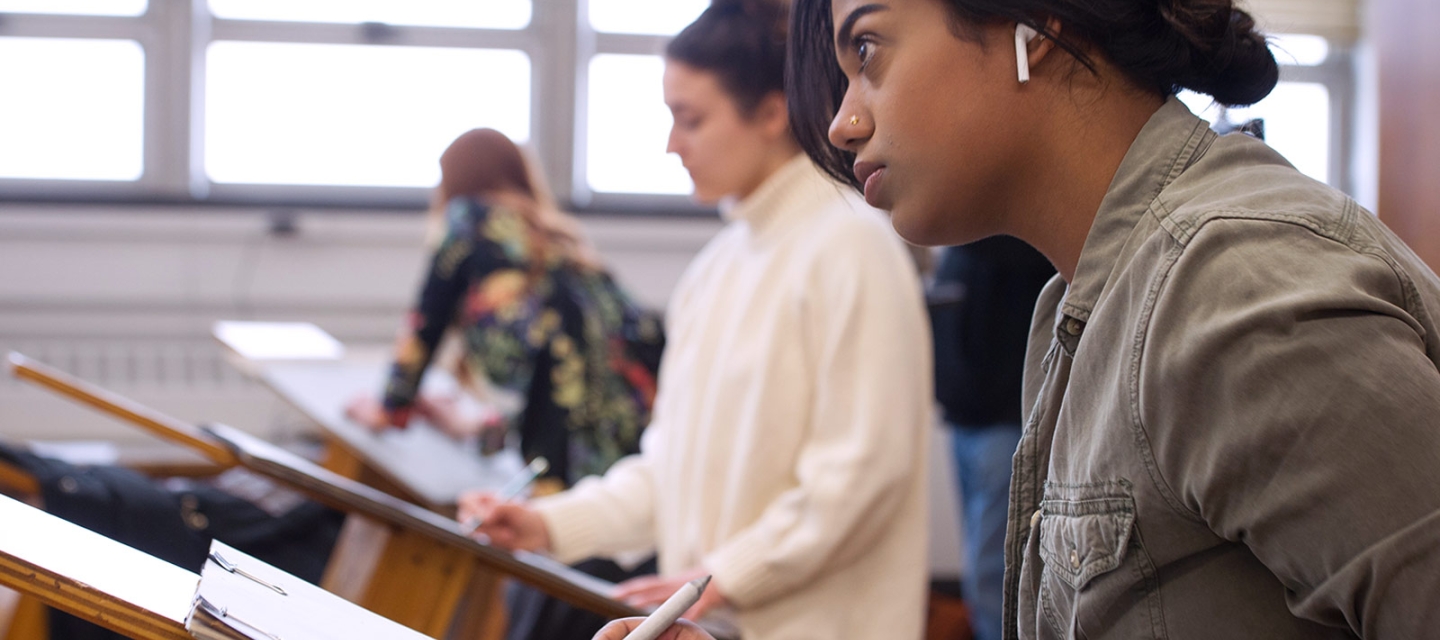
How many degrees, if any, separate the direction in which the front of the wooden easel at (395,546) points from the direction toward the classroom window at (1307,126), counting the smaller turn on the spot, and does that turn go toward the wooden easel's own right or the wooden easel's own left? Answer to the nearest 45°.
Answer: approximately 45° to the wooden easel's own left

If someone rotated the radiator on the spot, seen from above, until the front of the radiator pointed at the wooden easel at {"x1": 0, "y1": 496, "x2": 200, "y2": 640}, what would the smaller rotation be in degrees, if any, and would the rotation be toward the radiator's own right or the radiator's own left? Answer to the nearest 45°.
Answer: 0° — it already faces it

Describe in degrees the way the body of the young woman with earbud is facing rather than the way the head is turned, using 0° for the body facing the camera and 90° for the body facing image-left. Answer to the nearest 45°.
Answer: approximately 90°

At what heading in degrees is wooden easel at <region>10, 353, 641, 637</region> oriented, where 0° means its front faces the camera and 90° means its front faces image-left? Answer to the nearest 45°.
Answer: approximately 270°

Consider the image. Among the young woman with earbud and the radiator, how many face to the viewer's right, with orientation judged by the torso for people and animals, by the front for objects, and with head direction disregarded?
0

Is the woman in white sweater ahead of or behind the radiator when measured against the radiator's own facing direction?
ahead

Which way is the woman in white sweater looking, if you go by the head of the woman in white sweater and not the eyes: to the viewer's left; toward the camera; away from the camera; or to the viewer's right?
to the viewer's left

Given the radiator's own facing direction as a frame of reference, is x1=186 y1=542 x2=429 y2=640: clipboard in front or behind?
in front

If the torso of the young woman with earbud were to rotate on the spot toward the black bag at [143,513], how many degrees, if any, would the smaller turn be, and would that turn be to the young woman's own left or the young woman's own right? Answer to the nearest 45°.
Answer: approximately 45° to the young woman's own right
